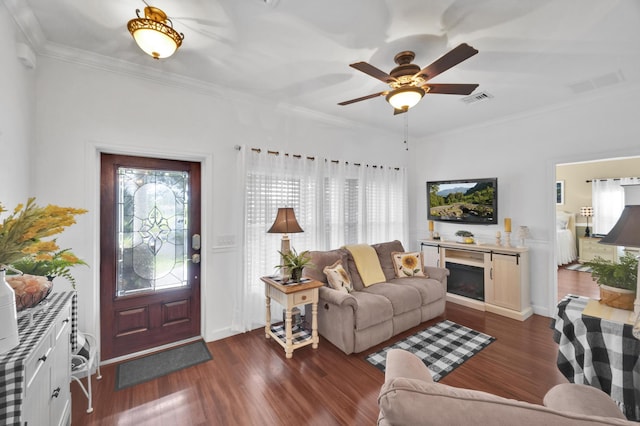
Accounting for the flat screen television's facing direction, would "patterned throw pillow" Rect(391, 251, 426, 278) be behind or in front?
in front

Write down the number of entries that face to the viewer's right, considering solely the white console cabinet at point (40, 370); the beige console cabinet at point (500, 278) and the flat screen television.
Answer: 1

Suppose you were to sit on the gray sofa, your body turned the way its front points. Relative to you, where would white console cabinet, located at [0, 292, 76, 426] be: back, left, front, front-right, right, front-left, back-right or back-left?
right

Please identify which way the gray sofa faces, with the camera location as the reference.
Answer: facing the viewer and to the right of the viewer

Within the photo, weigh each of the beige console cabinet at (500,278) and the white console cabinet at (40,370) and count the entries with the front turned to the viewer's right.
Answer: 1

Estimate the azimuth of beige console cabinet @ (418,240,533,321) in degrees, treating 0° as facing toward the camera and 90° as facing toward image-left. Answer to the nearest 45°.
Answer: approximately 45°

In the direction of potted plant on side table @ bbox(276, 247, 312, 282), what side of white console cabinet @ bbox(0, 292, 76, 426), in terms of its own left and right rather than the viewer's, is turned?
front

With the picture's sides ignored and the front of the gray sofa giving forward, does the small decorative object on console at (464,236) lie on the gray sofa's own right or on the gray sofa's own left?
on the gray sofa's own left

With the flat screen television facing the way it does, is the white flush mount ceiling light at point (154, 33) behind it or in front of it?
in front

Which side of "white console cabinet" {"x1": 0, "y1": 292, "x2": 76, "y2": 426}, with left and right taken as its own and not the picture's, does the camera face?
right
